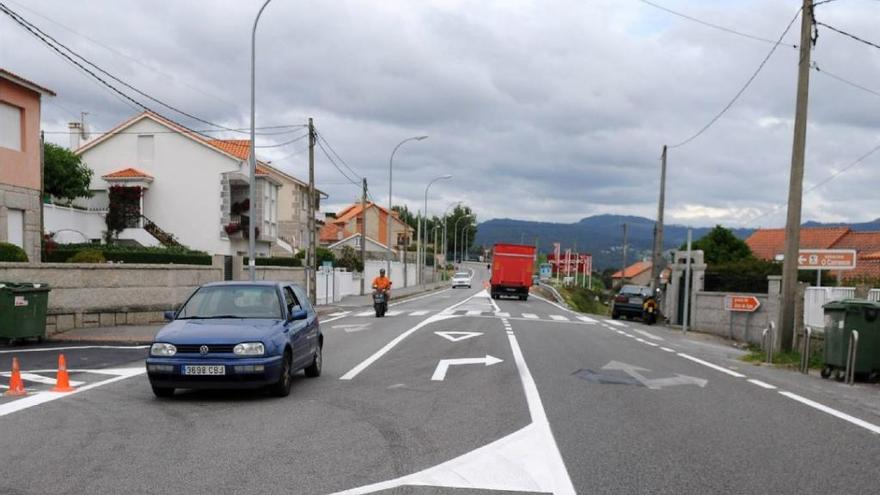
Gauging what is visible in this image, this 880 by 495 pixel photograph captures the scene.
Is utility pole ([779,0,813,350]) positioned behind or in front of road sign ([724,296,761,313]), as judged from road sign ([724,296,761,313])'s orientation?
in front

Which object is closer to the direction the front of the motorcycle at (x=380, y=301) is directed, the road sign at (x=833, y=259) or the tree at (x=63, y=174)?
the road sign

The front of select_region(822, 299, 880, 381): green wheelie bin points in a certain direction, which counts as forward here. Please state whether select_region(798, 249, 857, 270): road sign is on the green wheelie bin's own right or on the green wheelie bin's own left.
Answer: on the green wheelie bin's own right

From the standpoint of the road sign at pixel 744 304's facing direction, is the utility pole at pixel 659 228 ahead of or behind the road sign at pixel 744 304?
behind

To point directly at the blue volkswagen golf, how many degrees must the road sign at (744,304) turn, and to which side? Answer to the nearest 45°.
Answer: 0° — it already faces it

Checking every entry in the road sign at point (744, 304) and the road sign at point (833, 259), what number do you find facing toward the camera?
2

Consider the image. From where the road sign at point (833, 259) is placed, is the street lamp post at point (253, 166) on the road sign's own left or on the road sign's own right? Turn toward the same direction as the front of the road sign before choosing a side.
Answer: on the road sign's own right

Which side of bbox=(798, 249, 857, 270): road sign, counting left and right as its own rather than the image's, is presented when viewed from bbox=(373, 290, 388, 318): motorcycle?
right

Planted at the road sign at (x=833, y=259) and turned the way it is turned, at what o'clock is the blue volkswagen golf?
The blue volkswagen golf is roughly at 1 o'clock from the road sign.

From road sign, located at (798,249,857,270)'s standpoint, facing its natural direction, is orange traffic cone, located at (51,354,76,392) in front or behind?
in front

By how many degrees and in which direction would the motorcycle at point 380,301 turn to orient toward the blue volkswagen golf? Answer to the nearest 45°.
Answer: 0° — it already faces it

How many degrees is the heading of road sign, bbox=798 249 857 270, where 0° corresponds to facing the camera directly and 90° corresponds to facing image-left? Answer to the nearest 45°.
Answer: approximately 0°
